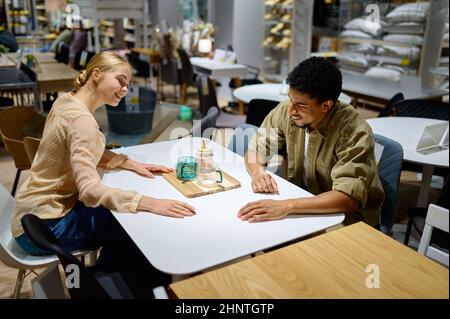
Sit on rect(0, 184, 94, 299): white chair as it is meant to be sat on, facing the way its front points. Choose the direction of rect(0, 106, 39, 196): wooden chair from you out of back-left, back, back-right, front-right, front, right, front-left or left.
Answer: left

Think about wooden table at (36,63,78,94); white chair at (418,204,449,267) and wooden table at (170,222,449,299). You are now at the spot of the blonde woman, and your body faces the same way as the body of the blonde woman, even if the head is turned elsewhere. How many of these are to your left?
1

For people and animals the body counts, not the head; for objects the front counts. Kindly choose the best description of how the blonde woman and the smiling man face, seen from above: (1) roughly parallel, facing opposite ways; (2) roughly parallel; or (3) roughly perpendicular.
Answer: roughly parallel, facing opposite ways

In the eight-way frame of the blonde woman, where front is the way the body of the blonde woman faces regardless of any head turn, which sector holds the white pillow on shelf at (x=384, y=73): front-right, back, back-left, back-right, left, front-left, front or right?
front-left

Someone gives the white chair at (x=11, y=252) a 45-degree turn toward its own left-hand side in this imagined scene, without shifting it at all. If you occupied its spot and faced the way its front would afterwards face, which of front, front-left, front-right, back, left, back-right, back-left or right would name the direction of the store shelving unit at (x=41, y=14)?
front-left

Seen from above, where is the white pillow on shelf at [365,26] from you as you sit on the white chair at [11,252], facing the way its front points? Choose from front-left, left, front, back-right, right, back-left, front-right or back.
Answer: front-left

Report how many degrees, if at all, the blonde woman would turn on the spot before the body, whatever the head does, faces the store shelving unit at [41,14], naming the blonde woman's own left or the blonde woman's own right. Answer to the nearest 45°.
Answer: approximately 90° to the blonde woman's own left

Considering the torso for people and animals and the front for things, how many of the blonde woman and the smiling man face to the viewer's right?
1

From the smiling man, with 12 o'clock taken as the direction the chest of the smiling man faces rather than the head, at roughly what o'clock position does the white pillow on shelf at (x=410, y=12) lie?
The white pillow on shelf is roughly at 5 o'clock from the smiling man.

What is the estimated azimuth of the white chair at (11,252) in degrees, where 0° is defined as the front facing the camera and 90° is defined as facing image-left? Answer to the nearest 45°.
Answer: approximately 270°

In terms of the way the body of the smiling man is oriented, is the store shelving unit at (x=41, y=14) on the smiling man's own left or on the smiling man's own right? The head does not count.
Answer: on the smiling man's own right

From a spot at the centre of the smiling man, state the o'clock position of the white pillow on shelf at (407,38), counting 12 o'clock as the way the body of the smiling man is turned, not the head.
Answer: The white pillow on shelf is roughly at 5 o'clock from the smiling man.

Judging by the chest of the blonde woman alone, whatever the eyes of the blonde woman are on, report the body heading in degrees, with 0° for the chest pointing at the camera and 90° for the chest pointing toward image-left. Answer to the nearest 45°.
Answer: approximately 270°

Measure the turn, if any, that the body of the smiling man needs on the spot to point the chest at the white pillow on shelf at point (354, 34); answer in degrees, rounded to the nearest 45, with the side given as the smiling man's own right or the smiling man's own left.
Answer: approximately 135° to the smiling man's own right

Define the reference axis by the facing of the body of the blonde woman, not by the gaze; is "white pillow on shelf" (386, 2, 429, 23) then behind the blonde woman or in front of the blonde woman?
in front
